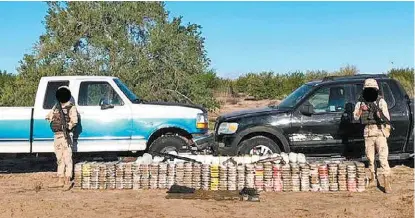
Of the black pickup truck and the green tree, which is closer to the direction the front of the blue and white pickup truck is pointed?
the black pickup truck

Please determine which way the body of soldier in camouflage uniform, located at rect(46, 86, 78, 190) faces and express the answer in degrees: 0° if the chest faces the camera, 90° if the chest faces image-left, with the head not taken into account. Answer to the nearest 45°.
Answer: approximately 0°

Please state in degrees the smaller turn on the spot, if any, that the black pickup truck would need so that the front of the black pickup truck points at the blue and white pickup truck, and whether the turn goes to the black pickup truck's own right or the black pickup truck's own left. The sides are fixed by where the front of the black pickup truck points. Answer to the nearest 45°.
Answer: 0° — it already faces it

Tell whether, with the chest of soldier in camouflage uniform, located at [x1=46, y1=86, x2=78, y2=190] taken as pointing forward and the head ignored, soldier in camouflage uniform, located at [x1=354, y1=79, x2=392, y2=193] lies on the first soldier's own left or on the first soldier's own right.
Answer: on the first soldier's own left

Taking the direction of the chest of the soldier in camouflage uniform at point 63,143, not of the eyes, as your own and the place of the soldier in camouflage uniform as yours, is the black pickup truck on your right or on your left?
on your left

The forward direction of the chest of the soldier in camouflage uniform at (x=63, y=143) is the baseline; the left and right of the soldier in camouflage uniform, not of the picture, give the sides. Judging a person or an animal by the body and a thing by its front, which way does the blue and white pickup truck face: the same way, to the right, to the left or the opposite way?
to the left

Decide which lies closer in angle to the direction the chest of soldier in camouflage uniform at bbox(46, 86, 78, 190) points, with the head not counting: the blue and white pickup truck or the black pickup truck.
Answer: the black pickup truck

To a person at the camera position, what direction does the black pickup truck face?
facing to the left of the viewer

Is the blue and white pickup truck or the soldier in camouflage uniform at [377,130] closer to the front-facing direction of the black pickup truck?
the blue and white pickup truck

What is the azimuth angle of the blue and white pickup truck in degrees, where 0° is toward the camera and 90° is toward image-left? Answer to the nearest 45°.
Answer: approximately 270°

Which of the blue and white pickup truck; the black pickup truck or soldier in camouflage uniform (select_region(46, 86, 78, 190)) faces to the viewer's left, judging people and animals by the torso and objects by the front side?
the black pickup truck

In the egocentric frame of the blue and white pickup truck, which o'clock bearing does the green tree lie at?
The green tree is roughly at 9 o'clock from the blue and white pickup truck.

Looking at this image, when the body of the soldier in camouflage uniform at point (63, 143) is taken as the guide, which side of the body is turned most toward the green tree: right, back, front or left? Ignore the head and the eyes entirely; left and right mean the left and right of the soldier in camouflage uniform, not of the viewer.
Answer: back

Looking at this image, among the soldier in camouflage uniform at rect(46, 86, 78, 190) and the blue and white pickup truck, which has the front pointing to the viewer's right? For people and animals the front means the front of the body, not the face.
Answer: the blue and white pickup truck
